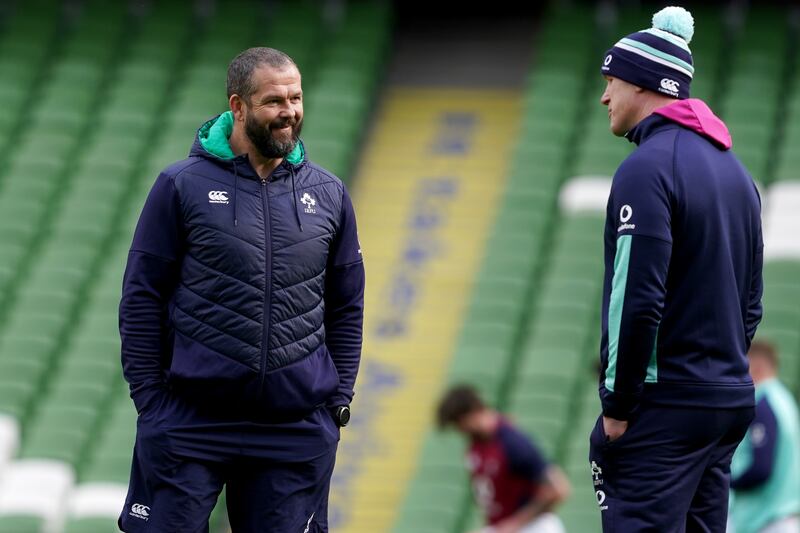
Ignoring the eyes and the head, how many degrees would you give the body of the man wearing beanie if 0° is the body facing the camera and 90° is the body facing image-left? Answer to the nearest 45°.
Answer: approximately 135°

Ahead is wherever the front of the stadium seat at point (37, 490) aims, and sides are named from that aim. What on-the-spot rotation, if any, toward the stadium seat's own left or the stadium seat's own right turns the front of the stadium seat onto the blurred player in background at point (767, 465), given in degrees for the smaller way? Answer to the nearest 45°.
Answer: approximately 45° to the stadium seat's own left

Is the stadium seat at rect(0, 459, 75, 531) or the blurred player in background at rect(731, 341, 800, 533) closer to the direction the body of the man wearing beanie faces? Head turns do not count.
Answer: the stadium seat

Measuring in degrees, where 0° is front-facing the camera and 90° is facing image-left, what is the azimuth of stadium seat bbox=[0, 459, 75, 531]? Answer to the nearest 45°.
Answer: approximately 0°

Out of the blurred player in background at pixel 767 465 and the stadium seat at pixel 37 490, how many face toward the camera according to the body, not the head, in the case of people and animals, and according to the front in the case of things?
1

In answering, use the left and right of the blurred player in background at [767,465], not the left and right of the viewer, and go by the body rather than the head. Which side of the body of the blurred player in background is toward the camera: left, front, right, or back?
left

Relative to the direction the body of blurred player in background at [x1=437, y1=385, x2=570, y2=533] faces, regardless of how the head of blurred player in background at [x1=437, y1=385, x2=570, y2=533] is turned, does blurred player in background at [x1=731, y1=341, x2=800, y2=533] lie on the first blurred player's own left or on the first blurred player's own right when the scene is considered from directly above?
on the first blurred player's own left
